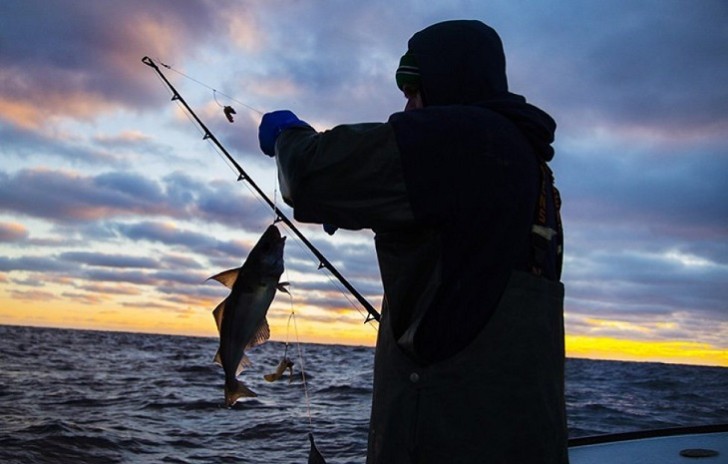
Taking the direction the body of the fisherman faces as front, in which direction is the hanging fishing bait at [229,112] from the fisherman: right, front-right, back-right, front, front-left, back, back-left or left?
front

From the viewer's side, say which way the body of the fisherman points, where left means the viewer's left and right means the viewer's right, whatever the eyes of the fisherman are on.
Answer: facing away from the viewer and to the left of the viewer
